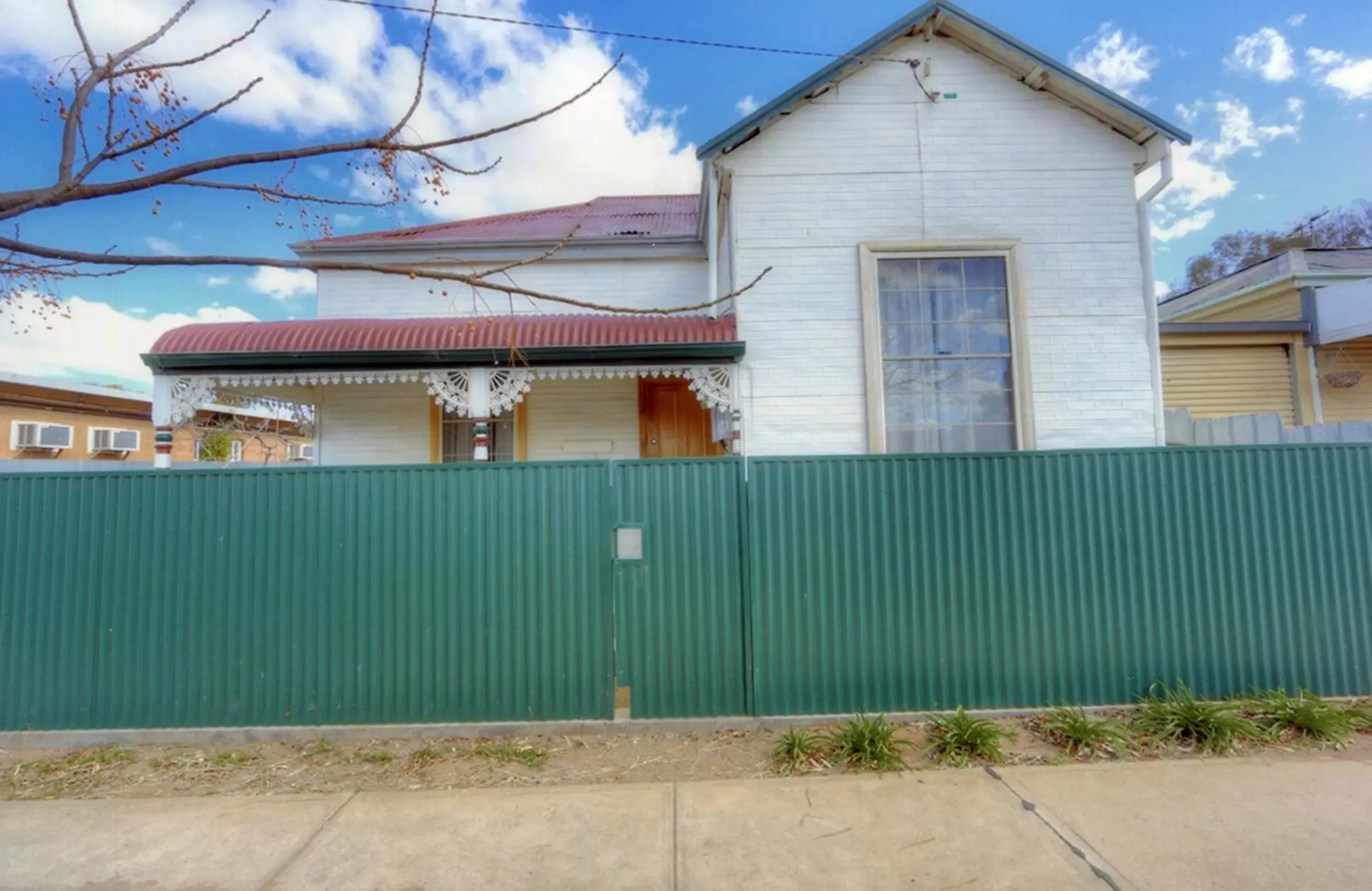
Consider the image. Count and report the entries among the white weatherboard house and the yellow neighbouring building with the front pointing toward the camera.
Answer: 2

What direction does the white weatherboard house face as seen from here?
toward the camera

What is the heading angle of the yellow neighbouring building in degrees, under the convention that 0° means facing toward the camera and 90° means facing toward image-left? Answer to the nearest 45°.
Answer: approximately 0°

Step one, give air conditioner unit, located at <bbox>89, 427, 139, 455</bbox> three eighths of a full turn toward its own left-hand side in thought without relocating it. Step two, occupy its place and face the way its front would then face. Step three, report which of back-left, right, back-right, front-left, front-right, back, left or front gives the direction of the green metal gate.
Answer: back

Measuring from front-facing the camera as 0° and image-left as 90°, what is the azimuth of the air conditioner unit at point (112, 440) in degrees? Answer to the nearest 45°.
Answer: approximately 315°

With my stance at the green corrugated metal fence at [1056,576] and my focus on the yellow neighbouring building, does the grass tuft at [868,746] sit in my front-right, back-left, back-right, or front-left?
back-left

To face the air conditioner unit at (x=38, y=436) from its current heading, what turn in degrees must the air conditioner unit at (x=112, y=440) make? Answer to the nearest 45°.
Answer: approximately 90° to its right

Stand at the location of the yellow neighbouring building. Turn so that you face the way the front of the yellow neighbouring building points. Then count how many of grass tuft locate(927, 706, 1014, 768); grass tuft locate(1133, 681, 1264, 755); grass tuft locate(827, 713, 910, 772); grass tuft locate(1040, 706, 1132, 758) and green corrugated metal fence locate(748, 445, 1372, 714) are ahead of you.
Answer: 5
